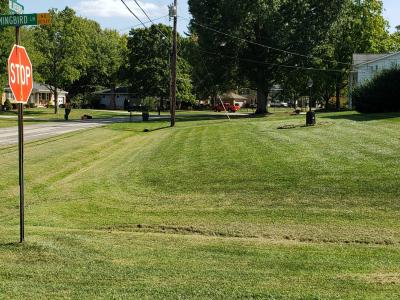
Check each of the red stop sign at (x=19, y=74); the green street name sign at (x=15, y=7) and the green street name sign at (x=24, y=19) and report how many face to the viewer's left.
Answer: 0

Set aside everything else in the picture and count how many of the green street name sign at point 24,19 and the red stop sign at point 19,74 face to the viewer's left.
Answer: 0

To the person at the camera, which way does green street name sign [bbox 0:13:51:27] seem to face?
facing the viewer

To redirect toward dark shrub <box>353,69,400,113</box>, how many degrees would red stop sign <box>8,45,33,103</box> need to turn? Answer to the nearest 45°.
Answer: approximately 90° to its left

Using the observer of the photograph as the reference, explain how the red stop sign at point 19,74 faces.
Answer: facing the viewer and to the right of the viewer
